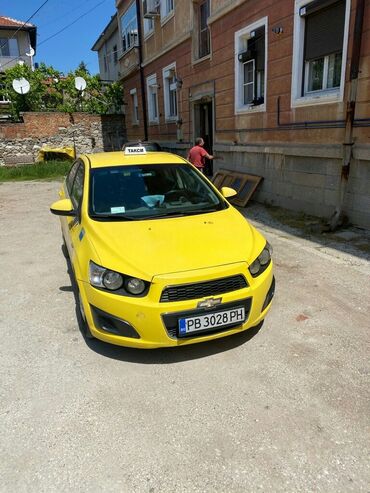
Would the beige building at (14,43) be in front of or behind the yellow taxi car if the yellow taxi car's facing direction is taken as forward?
behind

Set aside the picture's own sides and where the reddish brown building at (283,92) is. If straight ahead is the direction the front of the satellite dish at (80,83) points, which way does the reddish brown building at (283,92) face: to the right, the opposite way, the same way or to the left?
to the right

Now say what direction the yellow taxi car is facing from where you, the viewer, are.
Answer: facing the viewer and to the right of the viewer

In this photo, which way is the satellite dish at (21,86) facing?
toward the camera

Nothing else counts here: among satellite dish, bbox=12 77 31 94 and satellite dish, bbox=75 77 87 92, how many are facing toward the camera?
2

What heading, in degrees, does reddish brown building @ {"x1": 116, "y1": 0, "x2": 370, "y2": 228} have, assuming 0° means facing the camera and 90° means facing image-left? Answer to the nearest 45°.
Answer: approximately 45°

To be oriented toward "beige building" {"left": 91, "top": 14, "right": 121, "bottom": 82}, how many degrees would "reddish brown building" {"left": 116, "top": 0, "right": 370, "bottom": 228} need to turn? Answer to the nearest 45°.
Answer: approximately 90° to its right

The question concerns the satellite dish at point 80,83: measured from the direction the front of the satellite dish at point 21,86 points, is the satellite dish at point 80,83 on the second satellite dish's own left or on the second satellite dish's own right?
on the second satellite dish's own left

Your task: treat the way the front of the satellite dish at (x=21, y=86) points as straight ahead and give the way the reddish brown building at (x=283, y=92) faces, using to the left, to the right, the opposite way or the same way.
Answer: to the right

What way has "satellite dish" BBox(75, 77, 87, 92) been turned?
toward the camera

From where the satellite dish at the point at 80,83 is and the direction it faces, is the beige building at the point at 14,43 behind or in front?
behind

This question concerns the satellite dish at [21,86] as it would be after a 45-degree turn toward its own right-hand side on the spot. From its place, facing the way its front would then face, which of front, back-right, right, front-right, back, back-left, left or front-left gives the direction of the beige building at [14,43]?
back-right

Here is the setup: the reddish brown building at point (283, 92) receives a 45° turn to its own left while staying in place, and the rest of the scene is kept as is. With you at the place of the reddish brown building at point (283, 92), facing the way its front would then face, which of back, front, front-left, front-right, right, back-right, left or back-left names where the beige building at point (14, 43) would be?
back-right

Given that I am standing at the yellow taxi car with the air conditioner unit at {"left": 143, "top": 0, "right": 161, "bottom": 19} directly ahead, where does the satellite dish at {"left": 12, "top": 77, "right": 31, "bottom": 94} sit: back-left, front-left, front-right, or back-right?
front-left

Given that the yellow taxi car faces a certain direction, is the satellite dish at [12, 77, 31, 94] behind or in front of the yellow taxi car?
behind

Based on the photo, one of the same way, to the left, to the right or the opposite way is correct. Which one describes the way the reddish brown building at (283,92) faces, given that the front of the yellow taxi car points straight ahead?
to the right
